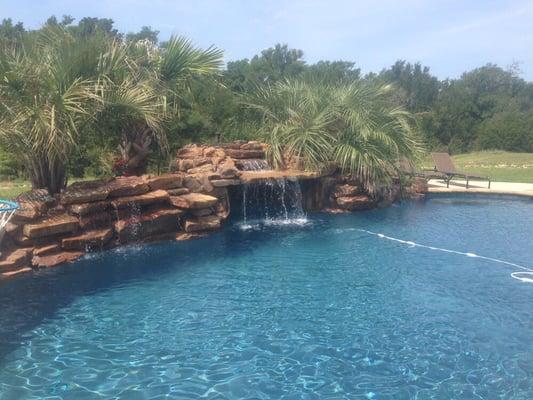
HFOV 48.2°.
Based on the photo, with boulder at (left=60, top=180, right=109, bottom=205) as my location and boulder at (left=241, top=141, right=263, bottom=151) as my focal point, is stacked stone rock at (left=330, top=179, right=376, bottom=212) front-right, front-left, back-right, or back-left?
front-right

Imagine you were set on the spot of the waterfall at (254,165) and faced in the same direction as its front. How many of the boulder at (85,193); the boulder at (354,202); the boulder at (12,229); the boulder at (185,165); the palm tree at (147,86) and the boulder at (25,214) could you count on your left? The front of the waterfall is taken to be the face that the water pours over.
1

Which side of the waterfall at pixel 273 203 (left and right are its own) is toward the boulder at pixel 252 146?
back

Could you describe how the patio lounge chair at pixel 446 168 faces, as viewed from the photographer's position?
facing the viewer and to the right of the viewer

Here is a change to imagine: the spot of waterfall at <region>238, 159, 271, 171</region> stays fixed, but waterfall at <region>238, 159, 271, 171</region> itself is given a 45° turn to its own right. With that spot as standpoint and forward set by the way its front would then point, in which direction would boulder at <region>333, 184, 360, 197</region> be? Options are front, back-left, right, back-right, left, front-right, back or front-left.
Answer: back-left

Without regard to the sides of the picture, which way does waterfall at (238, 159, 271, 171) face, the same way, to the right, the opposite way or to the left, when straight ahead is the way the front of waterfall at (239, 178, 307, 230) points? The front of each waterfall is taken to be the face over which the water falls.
the same way

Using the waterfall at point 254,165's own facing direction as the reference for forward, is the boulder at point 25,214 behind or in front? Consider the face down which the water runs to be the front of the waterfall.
in front

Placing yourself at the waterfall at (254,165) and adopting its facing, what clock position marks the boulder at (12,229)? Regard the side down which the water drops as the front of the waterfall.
The boulder is roughly at 1 o'clock from the waterfall.

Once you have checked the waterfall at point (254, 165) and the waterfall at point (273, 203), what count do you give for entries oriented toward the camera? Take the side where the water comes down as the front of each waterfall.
2

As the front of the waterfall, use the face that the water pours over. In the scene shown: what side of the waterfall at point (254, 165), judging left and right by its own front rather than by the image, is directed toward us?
front

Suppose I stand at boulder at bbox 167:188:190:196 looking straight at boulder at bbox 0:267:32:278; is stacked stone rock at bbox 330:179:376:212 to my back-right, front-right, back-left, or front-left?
back-left

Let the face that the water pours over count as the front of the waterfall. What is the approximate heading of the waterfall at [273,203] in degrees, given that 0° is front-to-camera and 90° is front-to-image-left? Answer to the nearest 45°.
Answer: approximately 0°

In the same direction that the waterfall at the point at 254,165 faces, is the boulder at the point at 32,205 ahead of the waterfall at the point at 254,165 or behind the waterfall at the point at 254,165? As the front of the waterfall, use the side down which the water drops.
ahead
